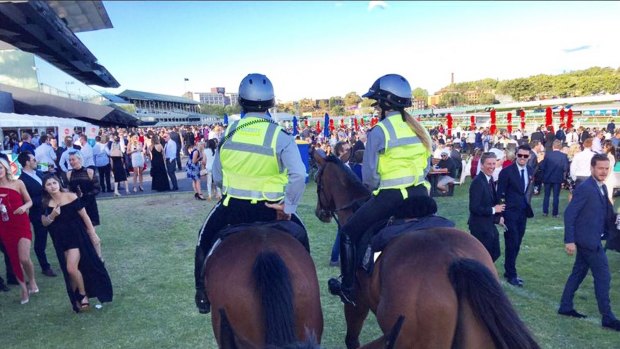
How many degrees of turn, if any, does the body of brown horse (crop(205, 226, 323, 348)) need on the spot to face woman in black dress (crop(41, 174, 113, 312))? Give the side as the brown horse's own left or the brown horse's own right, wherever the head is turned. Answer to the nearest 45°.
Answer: approximately 45° to the brown horse's own left

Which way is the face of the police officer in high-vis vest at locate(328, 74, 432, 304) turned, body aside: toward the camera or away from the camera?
away from the camera

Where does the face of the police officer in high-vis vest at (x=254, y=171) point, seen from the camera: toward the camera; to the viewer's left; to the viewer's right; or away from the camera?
away from the camera

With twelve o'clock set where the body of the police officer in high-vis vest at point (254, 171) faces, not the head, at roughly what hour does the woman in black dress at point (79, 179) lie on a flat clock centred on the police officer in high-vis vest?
The woman in black dress is roughly at 11 o'clock from the police officer in high-vis vest.

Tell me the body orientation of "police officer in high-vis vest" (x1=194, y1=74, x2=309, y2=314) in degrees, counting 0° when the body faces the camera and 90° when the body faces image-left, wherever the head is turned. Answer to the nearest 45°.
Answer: approximately 180°

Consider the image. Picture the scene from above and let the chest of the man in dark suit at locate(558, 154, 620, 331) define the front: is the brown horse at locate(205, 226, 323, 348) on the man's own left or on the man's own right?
on the man's own right

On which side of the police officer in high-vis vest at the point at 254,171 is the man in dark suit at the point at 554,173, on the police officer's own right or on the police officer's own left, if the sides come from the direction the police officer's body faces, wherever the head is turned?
on the police officer's own right

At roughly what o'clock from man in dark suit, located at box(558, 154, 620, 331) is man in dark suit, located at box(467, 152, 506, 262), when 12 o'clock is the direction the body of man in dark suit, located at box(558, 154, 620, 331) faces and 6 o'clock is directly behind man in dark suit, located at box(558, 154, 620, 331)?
man in dark suit, located at box(467, 152, 506, 262) is roughly at 5 o'clock from man in dark suit, located at box(558, 154, 620, 331).

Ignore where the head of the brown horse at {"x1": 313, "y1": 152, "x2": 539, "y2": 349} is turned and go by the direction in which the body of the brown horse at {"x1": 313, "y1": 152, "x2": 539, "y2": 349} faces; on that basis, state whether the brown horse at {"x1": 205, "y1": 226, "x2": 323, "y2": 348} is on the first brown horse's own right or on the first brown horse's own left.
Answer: on the first brown horse's own left
